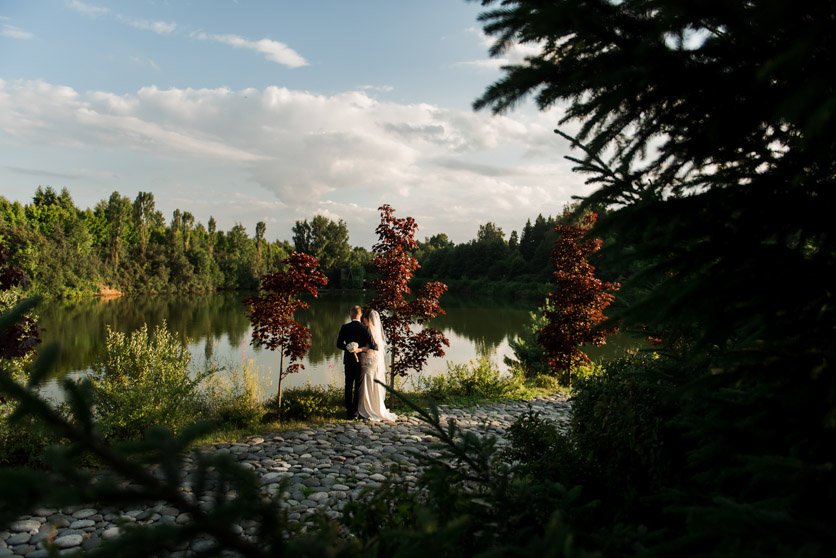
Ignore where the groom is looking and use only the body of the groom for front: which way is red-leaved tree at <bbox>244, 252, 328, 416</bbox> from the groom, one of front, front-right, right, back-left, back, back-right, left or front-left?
left

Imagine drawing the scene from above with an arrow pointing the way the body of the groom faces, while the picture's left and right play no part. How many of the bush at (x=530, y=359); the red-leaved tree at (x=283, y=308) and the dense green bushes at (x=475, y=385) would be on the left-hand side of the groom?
1

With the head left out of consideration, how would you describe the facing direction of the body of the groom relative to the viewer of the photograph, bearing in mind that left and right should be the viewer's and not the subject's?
facing away from the viewer

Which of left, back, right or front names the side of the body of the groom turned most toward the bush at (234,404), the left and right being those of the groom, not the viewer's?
left

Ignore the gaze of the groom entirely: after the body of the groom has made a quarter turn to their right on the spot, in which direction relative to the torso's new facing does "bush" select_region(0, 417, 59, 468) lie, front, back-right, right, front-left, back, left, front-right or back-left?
back-right

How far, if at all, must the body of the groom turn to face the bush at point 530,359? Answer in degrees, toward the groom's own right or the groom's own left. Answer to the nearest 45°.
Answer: approximately 45° to the groom's own right

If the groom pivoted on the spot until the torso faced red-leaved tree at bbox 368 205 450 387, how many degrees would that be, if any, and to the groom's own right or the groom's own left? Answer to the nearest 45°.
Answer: approximately 45° to the groom's own right

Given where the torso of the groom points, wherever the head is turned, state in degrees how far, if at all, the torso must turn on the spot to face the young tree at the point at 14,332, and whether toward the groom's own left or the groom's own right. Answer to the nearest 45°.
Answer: approximately 135° to the groom's own left

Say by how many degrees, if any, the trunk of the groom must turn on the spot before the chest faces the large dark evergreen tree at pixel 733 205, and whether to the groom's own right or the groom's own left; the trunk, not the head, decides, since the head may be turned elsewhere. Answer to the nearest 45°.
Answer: approximately 180°

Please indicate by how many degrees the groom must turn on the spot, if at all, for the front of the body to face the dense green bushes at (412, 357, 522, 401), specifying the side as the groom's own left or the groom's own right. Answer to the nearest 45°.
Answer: approximately 45° to the groom's own right

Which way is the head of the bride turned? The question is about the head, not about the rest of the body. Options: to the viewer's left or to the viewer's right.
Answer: to the viewer's left
